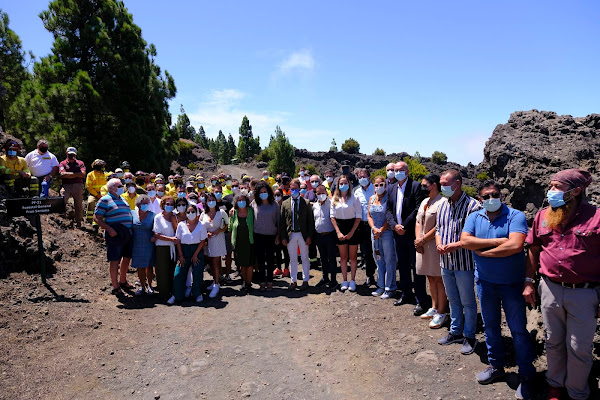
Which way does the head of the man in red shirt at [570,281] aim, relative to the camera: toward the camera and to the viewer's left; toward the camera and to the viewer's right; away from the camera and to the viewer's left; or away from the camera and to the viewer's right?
toward the camera and to the viewer's left

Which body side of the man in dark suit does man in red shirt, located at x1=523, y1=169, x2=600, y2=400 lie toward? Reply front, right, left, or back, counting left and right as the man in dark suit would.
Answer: left

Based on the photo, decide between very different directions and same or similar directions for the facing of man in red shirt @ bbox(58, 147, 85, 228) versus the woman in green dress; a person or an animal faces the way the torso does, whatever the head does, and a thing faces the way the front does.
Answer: same or similar directions

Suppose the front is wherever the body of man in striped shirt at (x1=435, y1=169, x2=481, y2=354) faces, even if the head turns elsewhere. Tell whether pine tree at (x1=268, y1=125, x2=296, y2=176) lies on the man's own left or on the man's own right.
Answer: on the man's own right

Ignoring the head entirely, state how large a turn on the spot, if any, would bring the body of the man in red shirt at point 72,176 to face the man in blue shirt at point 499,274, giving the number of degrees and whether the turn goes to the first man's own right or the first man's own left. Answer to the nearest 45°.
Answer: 0° — they already face them

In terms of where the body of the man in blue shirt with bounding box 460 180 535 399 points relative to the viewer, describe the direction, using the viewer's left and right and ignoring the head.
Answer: facing the viewer and to the left of the viewer

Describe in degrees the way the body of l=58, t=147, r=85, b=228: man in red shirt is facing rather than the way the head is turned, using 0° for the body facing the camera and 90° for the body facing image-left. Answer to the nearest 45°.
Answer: approximately 0°

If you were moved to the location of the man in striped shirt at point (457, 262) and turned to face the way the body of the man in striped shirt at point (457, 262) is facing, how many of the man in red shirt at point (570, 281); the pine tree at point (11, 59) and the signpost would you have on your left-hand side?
1

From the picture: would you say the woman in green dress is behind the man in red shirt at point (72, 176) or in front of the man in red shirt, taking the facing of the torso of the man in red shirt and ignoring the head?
in front

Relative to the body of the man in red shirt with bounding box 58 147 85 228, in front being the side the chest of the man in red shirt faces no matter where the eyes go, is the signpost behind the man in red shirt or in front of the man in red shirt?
in front

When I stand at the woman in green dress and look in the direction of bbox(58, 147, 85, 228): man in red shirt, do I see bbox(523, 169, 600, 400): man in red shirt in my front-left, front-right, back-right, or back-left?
back-left

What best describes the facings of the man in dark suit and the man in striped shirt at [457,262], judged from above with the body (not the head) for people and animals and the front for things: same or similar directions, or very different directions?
same or similar directions

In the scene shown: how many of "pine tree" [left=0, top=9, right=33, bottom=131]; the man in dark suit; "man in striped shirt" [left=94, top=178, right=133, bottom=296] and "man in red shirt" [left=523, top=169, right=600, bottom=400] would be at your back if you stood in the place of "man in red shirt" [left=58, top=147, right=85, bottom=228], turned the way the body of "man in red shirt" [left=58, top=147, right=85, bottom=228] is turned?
1

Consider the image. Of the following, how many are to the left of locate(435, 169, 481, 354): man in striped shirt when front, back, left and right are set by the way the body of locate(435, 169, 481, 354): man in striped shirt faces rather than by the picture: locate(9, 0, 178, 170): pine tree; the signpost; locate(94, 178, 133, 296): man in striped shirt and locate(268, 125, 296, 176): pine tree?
0

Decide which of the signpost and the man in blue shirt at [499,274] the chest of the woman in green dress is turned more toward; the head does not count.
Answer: the man in blue shirt

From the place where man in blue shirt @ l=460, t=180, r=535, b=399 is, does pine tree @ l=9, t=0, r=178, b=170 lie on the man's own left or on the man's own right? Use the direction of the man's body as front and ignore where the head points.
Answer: on the man's own right

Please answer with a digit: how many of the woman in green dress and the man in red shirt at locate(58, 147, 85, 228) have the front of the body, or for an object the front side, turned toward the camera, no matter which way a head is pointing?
2

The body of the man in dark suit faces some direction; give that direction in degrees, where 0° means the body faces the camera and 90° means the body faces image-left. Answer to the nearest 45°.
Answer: approximately 45°
